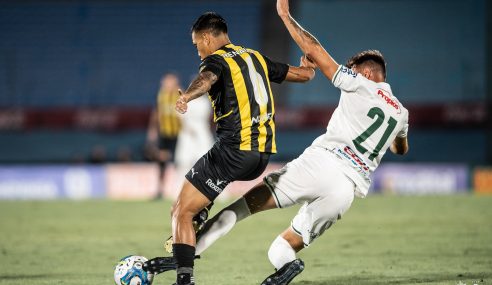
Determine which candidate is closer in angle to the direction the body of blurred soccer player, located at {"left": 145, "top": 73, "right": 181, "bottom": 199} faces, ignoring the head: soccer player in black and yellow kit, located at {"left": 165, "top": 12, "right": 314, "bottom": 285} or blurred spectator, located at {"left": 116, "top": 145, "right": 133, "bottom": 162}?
the soccer player in black and yellow kit

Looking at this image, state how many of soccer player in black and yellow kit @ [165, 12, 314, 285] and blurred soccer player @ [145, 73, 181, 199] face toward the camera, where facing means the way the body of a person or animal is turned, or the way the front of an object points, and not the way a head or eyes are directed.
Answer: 1

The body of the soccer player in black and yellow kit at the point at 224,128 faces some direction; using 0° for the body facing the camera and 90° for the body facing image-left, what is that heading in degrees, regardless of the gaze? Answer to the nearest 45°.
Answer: approximately 135°

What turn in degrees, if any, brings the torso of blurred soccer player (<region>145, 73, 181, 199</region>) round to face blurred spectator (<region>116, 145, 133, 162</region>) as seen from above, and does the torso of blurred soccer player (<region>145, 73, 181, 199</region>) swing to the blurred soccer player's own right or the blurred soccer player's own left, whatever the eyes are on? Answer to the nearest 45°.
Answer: approximately 180°

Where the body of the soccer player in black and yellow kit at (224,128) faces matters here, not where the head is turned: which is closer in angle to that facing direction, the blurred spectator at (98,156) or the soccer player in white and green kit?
the blurred spectator
